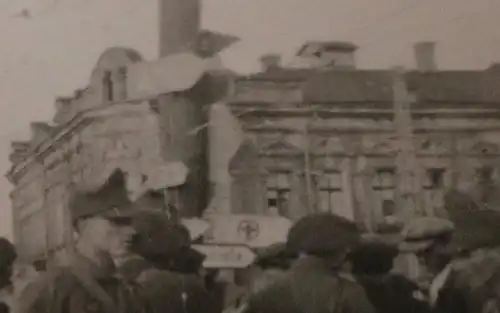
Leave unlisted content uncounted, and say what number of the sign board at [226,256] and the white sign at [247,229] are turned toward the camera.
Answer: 2

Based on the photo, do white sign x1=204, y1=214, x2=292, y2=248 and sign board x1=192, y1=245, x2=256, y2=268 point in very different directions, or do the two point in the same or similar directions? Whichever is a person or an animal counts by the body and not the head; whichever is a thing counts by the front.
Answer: same or similar directions

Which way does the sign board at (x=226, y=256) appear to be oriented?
toward the camera

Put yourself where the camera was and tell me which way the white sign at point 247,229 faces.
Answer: facing the viewer
